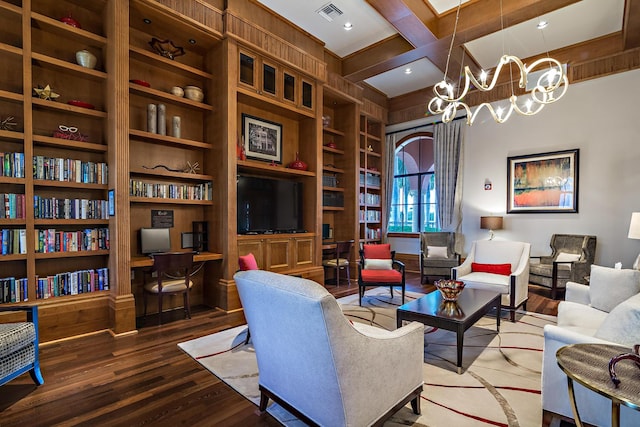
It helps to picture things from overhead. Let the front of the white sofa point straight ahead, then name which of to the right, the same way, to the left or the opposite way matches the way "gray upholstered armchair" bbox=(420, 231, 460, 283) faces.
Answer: to the left

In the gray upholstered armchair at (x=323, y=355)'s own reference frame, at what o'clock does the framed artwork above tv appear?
The framed artwork above tv is roughly at 10 o'clock from the gray upholstered armchair.

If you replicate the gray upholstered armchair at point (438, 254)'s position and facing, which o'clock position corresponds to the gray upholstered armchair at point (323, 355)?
the gray upholstered armchair at point (323, 355) is roughly at 12 o'clock from the gray upholstered armchair at point (438, 254).

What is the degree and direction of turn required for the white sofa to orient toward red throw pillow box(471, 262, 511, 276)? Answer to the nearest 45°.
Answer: approximately 45° to its right

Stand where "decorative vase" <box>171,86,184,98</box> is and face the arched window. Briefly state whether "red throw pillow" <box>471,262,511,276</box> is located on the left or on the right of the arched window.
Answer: right

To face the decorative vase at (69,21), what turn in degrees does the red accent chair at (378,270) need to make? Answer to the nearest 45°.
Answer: approximately 45° to its right

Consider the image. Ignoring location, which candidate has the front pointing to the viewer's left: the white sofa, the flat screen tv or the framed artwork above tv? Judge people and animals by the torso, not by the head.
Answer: the white sofa

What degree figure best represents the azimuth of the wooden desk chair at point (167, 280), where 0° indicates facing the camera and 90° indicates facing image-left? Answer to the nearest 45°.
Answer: approximately 135°

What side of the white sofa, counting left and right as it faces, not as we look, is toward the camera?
left

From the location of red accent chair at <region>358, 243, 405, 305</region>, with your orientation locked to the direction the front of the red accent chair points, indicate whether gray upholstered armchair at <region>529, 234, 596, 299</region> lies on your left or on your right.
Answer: on your left

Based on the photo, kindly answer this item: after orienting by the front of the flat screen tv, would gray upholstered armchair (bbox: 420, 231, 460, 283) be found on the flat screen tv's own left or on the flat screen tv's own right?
on the flat screen tv's own left
